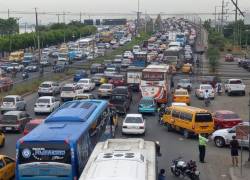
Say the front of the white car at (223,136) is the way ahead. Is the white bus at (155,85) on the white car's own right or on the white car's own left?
on the white car's own right

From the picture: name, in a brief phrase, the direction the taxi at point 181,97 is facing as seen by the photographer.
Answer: facing away from the viewer

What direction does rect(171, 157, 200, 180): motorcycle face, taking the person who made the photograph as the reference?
facing away from the viewer and to the left of the viewer

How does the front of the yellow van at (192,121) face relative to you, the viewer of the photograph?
facing away from the viewer and to the left of the viewer

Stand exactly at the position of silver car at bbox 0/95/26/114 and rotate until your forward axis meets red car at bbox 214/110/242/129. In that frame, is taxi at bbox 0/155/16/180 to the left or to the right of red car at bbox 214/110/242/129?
right

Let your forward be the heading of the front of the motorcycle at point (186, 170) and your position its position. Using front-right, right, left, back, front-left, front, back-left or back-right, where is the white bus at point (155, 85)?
front-right
